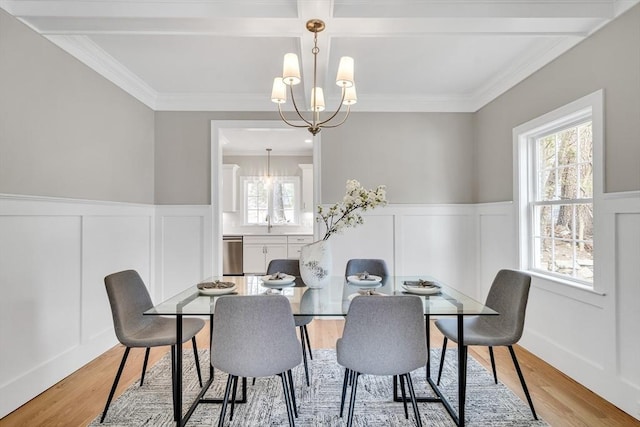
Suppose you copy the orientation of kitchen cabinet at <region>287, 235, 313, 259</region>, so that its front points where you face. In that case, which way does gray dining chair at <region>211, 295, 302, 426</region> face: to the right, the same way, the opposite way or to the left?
the opposite way

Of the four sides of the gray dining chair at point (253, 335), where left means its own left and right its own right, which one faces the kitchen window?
front

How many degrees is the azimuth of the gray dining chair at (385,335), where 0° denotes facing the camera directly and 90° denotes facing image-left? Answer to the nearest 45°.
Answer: approximately 180°

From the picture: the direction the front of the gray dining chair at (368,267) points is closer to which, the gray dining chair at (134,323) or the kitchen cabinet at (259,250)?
the gray dining chair

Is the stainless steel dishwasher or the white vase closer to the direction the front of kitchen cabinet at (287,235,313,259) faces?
the white vase

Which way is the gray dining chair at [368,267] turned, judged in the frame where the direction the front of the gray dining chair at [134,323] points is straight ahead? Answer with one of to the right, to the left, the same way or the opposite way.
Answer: to the right

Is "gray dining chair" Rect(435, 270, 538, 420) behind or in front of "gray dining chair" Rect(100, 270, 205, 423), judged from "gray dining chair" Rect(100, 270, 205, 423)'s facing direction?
in front

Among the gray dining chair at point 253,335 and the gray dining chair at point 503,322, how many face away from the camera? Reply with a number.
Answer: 1

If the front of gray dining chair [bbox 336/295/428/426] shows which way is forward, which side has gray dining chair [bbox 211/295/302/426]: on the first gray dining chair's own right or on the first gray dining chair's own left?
on the first gray dining chair's own left

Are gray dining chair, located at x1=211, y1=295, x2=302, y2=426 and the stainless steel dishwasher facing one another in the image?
yes

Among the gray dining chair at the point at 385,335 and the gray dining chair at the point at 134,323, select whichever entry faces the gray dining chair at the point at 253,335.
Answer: the gray dining chair at the point at 134,323

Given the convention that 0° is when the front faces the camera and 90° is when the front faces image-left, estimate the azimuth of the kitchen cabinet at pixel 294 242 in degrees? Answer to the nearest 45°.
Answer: approximately 0°

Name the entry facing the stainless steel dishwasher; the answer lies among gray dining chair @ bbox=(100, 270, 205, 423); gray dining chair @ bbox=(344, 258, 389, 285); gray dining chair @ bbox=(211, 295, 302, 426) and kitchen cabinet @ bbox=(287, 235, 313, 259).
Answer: gray dining chair @ bbox=(211, 295, 302, 426)

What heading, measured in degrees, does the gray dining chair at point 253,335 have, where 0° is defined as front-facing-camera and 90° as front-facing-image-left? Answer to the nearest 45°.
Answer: approximately 180°
